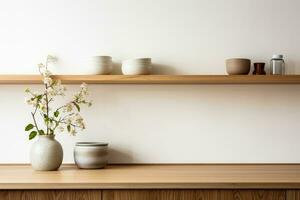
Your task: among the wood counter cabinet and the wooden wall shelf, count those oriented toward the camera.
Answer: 2

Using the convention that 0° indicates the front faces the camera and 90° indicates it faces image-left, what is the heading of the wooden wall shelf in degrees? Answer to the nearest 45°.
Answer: approximately 0°
